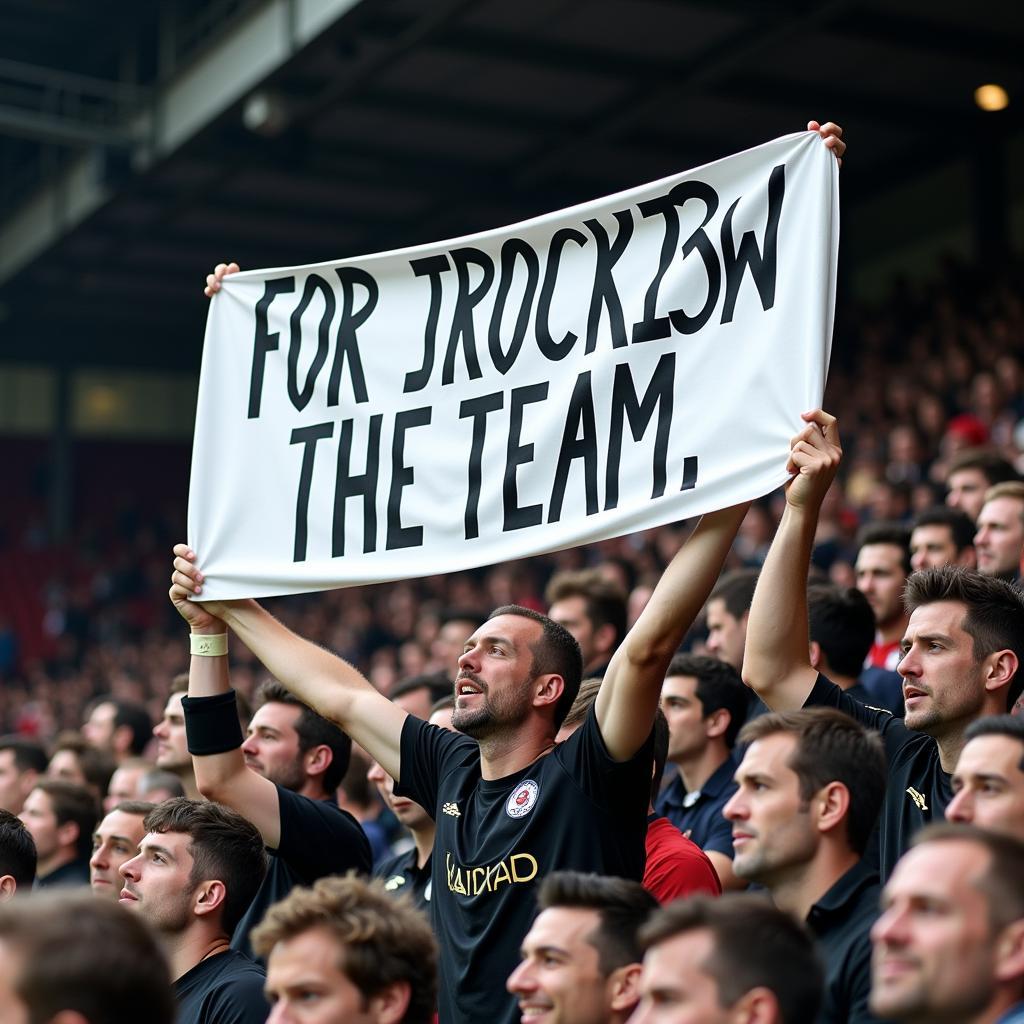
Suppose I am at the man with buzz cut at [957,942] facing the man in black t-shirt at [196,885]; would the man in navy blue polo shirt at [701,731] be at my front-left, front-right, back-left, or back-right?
front-right

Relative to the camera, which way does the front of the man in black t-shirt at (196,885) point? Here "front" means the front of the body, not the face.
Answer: to the viewer's left

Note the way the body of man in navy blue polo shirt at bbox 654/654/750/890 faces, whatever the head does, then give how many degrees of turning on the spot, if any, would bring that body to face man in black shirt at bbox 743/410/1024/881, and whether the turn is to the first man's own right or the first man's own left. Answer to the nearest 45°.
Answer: approximately 45° to the first man's own left

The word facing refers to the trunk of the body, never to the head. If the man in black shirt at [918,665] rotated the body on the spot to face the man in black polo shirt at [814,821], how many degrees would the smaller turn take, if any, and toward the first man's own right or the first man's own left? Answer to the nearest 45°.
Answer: approximately 45° to the first man's own left

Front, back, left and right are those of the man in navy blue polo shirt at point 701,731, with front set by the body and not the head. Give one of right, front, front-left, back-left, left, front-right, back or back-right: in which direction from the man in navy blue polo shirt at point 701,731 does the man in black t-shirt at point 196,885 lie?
front

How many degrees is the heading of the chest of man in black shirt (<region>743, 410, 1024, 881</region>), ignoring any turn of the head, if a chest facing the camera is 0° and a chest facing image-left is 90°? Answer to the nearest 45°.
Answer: approximately 45°

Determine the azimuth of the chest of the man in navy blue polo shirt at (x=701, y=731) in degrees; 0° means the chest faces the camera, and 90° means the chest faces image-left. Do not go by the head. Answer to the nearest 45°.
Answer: approximately 45°

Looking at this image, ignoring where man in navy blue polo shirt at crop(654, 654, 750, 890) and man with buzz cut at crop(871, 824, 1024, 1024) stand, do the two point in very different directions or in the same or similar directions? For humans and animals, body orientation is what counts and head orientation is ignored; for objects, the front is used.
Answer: same or similar directions

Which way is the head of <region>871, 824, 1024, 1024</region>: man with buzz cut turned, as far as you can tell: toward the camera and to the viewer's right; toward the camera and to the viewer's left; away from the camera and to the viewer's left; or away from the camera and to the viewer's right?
toward the camera and to the viewer's left

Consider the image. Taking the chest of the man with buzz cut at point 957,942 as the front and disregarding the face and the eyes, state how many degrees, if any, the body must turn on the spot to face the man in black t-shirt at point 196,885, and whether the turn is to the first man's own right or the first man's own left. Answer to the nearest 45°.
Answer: approximately 90° to the first man's own right

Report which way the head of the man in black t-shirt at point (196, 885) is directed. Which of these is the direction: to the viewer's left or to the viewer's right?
to the viewer's left
